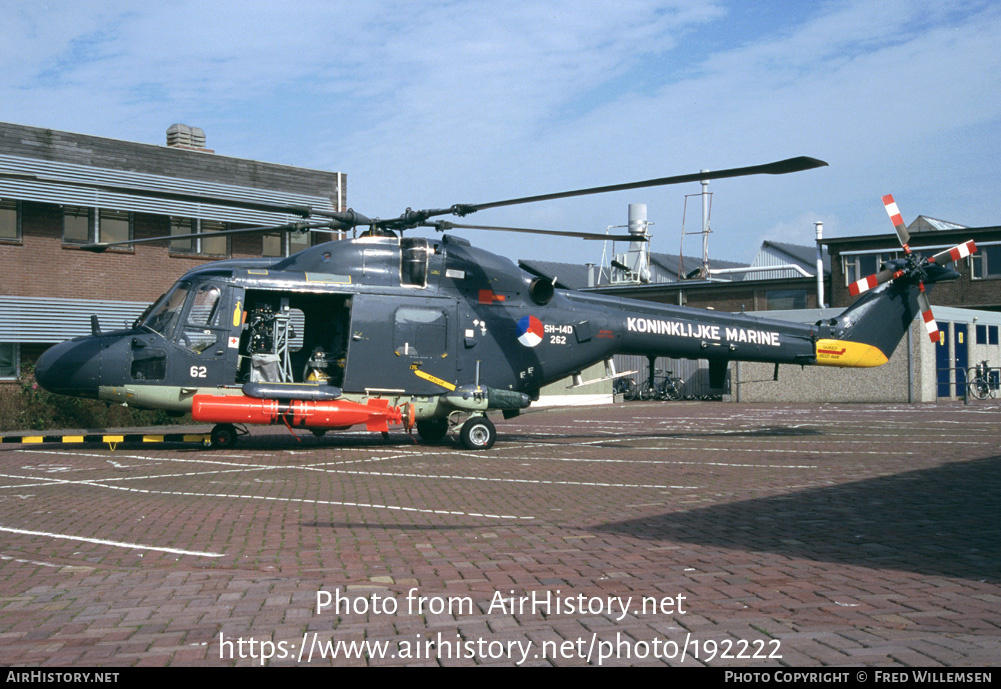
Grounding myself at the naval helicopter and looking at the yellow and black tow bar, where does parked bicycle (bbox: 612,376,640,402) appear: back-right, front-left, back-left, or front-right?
back-right

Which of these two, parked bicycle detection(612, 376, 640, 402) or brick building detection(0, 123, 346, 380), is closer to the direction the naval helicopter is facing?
the brick building

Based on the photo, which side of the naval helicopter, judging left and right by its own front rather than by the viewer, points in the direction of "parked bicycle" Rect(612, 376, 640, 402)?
right

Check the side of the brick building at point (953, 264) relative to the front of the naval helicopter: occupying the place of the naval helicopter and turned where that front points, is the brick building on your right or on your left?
on your right

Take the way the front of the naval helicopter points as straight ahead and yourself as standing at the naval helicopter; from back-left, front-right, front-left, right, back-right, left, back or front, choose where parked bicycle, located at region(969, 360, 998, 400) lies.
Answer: back-right

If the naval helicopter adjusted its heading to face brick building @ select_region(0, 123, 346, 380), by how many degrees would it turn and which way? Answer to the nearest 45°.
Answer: approximately 45° to its right

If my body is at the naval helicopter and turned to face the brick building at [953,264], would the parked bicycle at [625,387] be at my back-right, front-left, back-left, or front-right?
front-left

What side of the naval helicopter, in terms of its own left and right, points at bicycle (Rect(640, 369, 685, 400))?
right

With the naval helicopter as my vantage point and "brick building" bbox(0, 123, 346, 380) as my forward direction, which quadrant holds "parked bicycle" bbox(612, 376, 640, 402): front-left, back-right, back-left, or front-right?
front-right

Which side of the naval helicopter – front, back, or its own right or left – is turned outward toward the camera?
left
